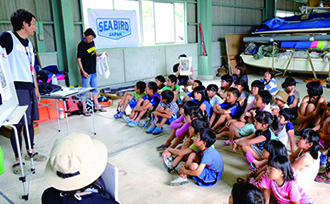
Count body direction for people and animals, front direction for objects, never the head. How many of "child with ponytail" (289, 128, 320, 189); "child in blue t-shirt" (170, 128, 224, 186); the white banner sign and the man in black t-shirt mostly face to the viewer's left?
2

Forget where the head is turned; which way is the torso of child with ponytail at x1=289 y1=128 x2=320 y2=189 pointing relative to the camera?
to the viewer's left

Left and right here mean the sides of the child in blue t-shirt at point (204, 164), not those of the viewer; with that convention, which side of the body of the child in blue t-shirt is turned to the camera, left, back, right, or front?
left

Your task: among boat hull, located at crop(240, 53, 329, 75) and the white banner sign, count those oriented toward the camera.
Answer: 1

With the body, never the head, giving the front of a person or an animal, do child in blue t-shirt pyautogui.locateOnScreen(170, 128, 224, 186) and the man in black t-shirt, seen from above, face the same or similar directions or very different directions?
very different directions

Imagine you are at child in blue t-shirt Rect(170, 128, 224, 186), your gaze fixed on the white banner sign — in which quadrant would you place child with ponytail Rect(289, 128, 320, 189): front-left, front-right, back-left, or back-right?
back-right

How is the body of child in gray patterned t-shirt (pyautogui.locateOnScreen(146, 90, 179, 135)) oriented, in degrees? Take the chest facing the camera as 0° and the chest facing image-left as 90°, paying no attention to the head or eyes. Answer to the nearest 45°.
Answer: approximately 45°

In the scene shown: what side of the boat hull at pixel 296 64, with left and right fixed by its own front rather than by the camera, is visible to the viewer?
left
